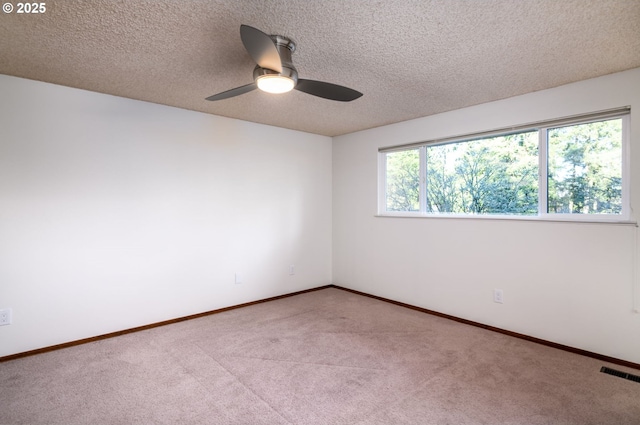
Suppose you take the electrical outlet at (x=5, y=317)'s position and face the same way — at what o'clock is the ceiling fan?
The ceiling fan is roughly at 11 o'clock from the electrical outlet.
